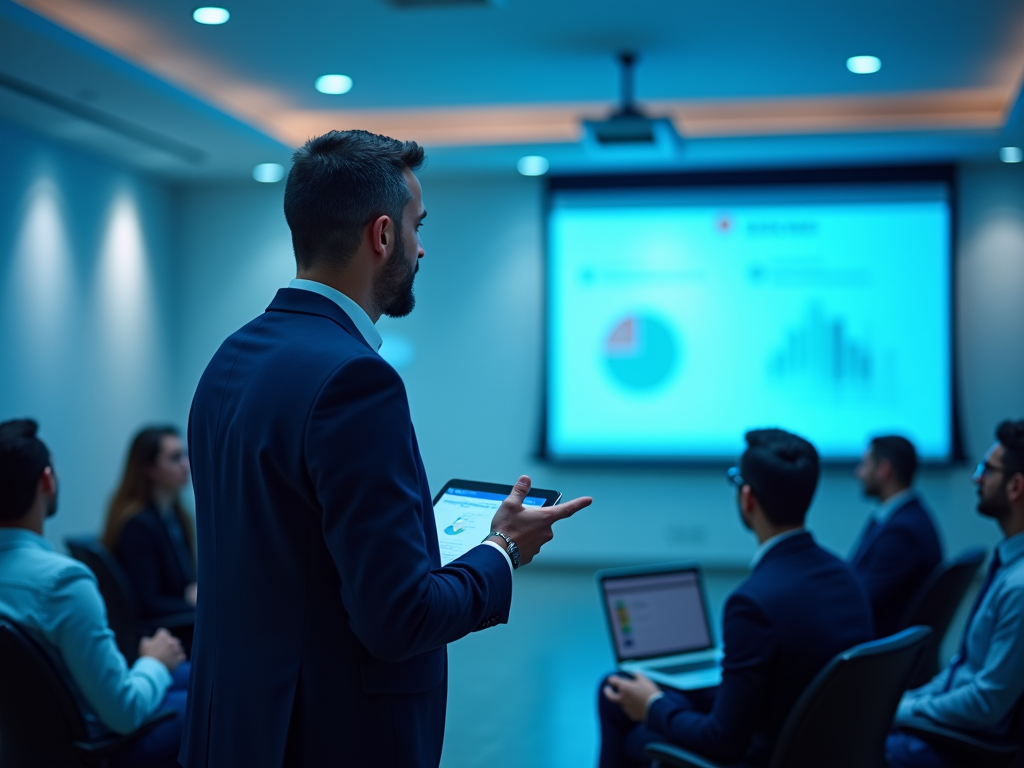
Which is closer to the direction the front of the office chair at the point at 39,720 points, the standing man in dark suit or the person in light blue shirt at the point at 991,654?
the person in light blue shirt

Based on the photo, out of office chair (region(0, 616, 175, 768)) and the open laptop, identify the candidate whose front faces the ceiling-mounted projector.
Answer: the office chair

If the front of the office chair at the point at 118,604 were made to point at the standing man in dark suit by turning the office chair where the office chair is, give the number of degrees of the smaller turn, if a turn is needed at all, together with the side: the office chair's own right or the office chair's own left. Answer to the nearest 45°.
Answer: approximately 90° to the office chair's own right

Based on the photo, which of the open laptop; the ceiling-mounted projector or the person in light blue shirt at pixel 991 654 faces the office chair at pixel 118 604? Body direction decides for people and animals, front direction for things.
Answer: the person in light blue shirt

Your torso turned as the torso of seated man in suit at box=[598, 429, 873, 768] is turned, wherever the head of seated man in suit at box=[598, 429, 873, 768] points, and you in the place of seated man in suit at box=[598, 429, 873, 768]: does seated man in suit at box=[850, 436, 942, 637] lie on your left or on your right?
on your right

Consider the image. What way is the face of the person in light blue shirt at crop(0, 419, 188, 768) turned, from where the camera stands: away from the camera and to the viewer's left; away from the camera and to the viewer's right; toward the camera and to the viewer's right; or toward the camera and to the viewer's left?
away from the camera and to the viewer's right

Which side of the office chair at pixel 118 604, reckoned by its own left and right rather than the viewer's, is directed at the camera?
right

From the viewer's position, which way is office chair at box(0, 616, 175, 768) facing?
facing away from the viewer and to the right of the viewer

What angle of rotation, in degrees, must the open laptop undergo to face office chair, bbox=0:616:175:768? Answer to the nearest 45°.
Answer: approximately 90° to its right

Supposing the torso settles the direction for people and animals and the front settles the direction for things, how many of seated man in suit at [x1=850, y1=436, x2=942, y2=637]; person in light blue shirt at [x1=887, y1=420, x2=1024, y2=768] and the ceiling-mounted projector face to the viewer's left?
2
